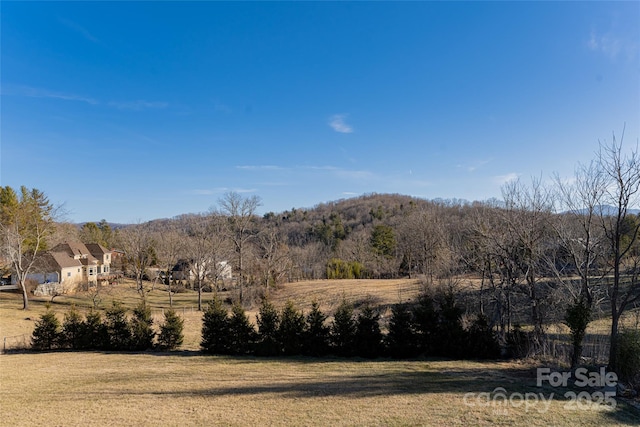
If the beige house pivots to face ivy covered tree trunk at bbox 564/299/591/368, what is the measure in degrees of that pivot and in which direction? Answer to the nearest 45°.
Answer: approximately 45° to its right

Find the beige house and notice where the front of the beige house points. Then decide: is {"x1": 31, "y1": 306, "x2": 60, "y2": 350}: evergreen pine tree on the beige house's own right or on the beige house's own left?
on the beige house's own right

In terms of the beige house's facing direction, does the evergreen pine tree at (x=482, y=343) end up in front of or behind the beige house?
in front

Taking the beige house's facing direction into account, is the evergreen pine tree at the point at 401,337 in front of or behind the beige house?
in front

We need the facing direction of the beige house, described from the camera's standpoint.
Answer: facing the viewer and to the right of the viewer

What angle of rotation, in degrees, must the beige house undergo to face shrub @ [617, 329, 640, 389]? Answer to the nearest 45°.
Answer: approximately 45° to its right

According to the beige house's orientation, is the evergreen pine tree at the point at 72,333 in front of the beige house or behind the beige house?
in front

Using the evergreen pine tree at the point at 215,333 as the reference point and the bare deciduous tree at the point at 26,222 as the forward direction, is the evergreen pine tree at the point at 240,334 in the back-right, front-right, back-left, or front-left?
back-right
